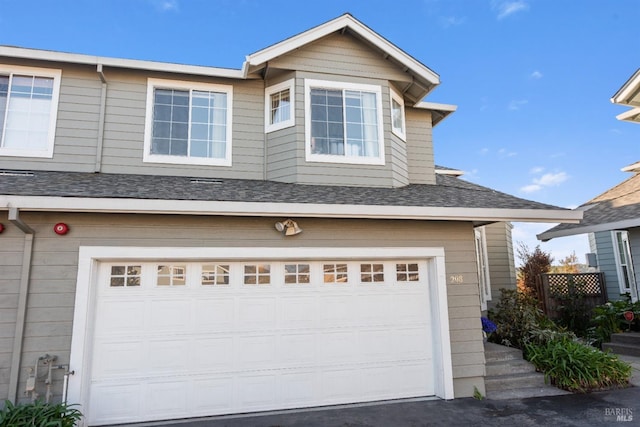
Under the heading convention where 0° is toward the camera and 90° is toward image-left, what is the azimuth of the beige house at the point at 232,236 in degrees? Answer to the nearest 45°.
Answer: approximately 0°

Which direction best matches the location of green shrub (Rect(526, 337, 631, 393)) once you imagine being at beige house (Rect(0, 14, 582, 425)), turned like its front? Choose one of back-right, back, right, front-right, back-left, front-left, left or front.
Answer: left

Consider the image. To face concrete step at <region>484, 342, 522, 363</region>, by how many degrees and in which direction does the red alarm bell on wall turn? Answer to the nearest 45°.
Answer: approximately 90° to its left

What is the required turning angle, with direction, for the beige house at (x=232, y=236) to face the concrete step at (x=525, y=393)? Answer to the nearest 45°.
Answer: approximately 90° to its left

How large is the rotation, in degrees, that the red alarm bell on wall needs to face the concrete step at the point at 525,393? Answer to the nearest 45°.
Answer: approximately 90° to its left

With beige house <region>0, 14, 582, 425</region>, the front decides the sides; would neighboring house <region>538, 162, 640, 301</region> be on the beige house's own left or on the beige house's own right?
on the beige house's own left

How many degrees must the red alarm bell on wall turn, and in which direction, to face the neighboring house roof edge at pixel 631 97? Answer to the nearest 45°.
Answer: approximately 90° to its left

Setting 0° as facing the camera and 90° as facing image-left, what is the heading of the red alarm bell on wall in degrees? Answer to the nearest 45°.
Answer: approximately 0°

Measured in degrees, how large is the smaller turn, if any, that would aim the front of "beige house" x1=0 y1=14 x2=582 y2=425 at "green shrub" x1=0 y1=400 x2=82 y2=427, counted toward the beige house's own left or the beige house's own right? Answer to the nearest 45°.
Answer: approximately 45° to the beige house's own right

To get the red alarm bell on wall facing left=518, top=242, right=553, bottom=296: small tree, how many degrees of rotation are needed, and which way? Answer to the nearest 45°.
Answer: approximately 90° to its left

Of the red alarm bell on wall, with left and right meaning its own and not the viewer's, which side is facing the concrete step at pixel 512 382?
left

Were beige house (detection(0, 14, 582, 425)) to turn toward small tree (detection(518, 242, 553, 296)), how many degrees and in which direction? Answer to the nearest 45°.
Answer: approximately 135° to its left

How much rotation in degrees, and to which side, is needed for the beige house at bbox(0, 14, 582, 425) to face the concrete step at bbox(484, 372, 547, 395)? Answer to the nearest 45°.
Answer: approximately 90° to its left

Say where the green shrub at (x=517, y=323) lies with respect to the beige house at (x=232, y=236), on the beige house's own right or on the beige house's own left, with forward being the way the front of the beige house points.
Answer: on the beige house's own left
